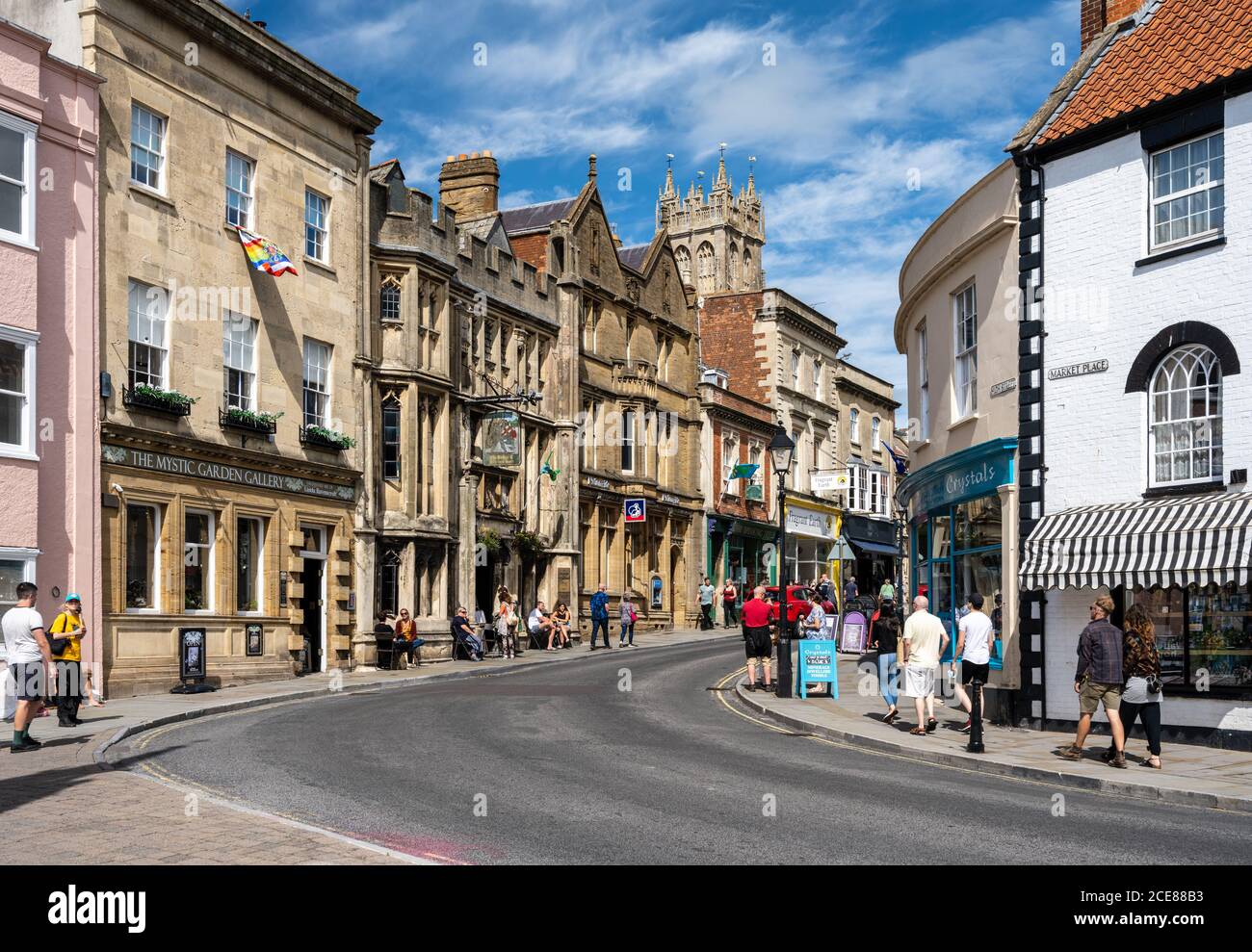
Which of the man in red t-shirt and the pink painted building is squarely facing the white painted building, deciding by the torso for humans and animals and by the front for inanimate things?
the pink painted building

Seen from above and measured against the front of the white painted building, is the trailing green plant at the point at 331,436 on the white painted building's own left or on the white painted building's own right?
on the white painted building's own right

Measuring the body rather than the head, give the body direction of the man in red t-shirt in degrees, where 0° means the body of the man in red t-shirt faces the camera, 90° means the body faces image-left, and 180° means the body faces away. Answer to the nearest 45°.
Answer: approximately 180°

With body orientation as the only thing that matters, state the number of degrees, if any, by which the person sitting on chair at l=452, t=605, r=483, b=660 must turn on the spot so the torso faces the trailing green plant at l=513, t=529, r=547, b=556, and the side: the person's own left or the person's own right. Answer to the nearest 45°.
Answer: approximately 135° to the person's own left

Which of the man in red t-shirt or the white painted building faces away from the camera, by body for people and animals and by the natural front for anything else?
the man in red t-shirt

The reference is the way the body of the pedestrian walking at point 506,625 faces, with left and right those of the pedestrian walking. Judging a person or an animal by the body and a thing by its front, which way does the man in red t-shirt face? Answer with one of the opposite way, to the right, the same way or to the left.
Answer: the opposite way
